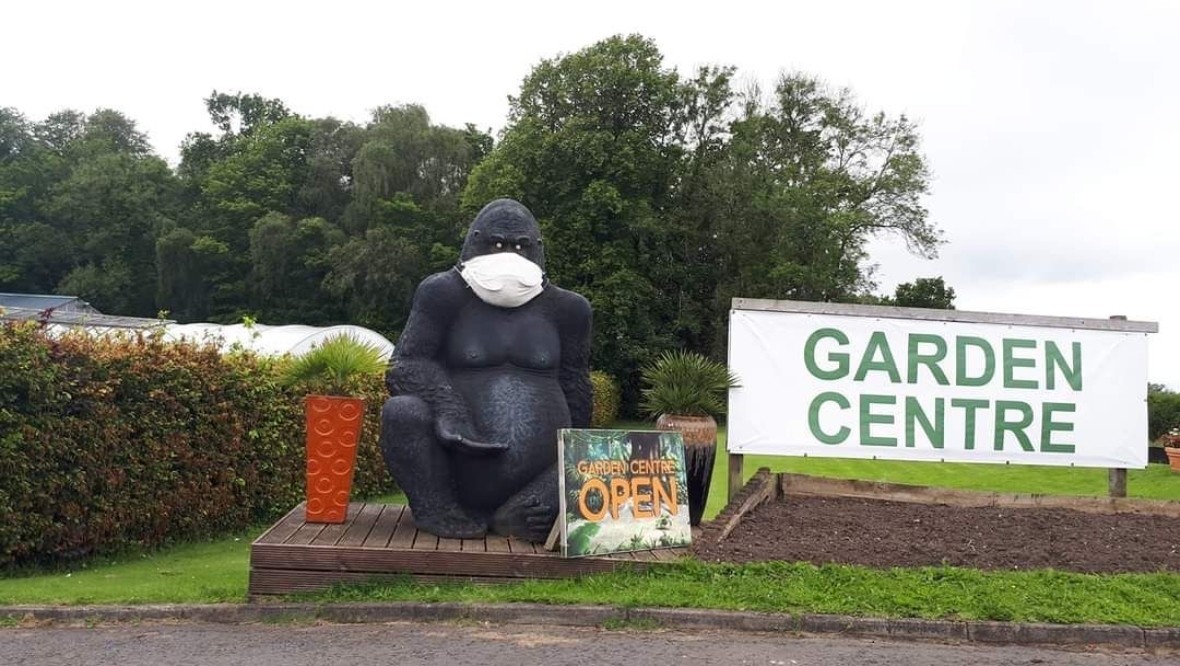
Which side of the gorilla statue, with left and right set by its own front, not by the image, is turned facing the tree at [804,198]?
back

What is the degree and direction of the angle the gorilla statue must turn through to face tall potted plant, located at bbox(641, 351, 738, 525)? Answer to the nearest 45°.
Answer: approximately 135° to its left

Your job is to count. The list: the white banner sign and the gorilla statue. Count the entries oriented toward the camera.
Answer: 2

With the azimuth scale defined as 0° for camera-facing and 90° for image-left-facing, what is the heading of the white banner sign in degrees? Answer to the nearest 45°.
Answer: approximately 0°

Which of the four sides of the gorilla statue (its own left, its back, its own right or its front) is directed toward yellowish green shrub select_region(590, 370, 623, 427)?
back

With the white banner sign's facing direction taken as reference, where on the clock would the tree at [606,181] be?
The tree is roughly at 5 o'clock from the white banner sign.

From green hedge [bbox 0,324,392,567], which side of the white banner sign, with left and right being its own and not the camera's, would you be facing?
right

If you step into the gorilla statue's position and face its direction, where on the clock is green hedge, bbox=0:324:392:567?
The green hedge is roughly at 4 o'clock from the gorilla statue.

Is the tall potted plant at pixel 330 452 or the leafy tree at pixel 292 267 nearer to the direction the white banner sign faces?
the tall potted plant

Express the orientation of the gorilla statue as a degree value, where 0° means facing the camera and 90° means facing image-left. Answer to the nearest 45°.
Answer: approximately 0°
